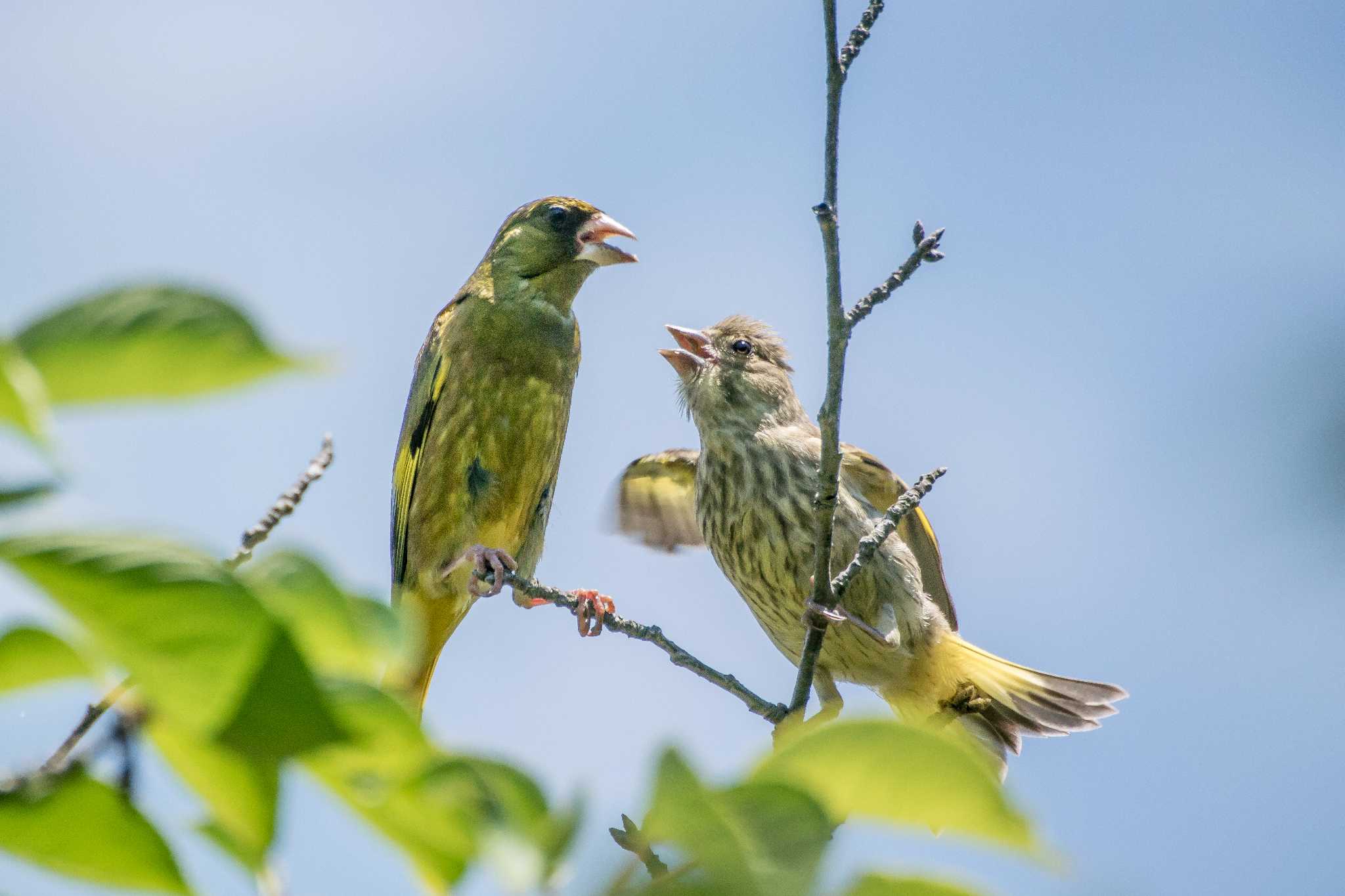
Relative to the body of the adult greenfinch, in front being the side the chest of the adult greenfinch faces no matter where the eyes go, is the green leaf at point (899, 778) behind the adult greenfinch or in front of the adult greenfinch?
in front

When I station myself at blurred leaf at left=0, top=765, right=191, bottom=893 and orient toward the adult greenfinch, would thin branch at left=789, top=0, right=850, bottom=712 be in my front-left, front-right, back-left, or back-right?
front-right

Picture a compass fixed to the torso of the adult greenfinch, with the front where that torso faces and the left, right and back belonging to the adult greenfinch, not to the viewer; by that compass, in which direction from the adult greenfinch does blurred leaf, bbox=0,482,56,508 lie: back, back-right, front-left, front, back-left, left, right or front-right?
front-right

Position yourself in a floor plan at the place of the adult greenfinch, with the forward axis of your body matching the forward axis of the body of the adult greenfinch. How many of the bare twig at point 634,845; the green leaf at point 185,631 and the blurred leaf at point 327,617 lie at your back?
0

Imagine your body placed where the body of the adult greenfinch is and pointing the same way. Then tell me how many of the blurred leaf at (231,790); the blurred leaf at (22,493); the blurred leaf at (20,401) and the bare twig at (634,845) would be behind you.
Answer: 0

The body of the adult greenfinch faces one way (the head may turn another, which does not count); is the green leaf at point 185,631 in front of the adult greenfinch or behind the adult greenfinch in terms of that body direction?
in front

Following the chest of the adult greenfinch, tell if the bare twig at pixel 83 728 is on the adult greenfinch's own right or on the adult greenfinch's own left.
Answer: on the adult greenfinch's own right

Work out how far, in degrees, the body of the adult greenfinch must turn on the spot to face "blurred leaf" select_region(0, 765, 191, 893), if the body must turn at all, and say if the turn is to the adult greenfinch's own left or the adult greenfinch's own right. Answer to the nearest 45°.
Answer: approximately 45° to the adult greenfinch's own right

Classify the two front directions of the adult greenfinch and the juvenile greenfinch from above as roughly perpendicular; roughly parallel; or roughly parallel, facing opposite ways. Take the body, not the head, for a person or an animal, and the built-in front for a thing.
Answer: roughly perpendicular

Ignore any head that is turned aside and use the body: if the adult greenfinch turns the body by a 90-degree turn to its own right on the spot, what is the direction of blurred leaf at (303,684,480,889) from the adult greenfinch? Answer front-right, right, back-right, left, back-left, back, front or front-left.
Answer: front-left

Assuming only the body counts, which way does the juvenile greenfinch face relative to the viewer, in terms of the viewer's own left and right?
facing the viewer and to the left of the viewer

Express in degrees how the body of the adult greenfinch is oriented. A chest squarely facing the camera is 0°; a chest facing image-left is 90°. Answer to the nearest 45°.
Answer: approximately 315°

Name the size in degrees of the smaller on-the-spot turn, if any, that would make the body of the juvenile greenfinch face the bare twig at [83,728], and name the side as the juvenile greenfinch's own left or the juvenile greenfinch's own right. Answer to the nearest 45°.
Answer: approximately 45° to the juvenile greenfinch's own right

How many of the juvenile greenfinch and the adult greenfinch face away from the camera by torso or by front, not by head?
0

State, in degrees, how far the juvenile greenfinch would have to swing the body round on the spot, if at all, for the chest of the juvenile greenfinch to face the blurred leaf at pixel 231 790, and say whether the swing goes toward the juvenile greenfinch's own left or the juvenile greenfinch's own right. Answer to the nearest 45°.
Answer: approximately 45° to the juvenile greenfinch's own left
